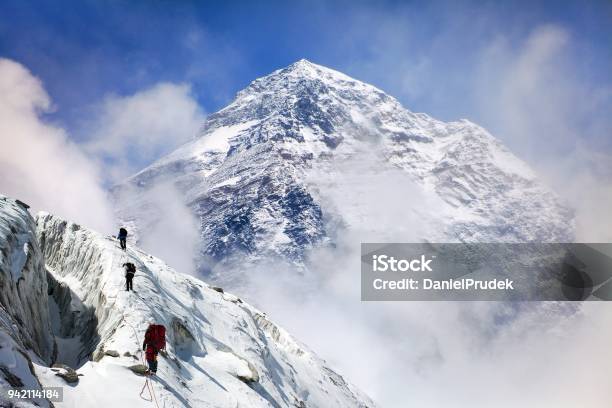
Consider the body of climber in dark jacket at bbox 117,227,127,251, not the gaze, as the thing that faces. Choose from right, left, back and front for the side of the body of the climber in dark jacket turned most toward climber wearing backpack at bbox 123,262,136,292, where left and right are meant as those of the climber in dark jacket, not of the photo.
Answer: back

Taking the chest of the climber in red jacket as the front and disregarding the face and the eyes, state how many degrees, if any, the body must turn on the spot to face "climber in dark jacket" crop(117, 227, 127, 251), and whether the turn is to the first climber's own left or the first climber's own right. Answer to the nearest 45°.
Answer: approximately 45° to the first climber's own right

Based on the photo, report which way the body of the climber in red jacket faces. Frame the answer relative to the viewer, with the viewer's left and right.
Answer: facing away from the viewer and to the left of the viewer

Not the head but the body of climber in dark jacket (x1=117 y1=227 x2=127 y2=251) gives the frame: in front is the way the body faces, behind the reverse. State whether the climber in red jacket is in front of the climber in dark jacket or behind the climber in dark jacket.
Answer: behind

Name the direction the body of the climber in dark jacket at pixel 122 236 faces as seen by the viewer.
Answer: away from the camera
